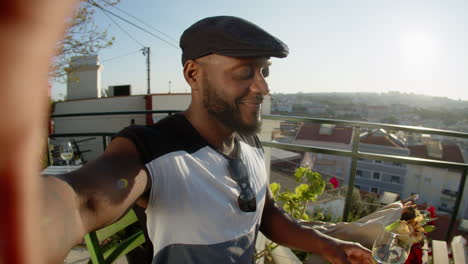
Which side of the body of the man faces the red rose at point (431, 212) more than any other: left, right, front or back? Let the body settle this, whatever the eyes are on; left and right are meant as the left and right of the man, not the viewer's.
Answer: left

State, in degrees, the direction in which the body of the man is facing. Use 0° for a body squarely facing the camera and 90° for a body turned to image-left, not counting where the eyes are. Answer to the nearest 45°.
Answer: approximately 315°

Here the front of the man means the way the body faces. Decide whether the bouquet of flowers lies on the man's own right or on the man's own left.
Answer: on the man's own left
